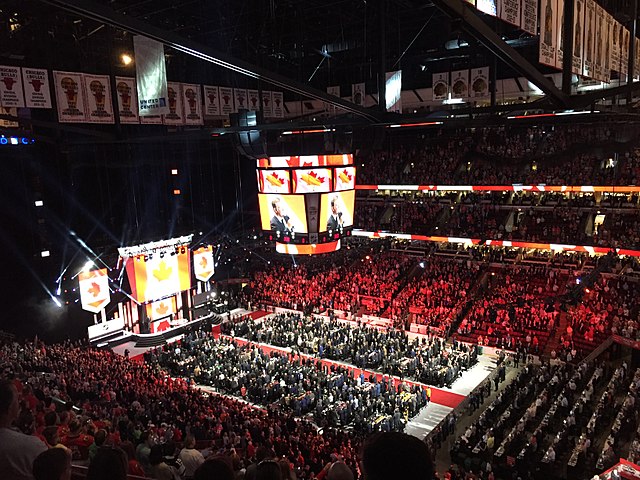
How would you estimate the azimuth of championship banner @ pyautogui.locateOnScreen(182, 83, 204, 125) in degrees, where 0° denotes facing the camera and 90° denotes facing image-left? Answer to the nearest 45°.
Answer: approximately 0°

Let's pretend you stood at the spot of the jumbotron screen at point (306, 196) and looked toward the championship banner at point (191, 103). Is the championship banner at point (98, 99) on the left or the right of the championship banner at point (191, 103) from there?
left

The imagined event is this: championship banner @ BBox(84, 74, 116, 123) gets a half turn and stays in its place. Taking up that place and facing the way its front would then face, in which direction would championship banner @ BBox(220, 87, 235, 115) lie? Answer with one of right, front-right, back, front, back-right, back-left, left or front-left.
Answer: front-right

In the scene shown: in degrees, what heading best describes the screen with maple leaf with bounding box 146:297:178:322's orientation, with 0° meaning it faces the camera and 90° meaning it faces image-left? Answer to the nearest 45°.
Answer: approximately 315°

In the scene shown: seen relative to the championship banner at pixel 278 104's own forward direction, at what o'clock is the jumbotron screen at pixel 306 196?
The jumbotron screen is roughly at 12 o'clock from the championship banner.

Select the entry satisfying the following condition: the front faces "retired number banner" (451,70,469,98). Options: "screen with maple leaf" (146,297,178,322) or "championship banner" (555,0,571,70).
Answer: the screen with maple leaf

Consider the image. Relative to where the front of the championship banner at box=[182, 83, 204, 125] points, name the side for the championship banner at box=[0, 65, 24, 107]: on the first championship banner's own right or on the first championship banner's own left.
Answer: on the first championship banner's own right
